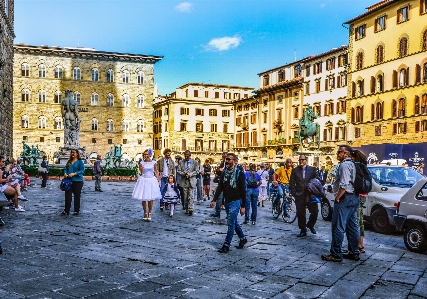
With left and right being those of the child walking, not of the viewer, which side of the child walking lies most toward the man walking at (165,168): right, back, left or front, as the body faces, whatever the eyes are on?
back

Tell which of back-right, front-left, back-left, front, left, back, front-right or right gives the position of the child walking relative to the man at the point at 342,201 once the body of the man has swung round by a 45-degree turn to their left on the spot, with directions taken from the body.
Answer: right

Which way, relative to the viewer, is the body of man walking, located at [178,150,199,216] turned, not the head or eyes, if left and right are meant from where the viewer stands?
facing the viewer

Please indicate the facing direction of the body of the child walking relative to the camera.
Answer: toward the camera

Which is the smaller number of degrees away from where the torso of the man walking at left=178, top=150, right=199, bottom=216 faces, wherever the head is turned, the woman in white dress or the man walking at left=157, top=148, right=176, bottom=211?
the woman in white dress

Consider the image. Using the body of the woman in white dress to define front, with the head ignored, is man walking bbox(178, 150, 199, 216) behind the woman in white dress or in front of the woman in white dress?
behind

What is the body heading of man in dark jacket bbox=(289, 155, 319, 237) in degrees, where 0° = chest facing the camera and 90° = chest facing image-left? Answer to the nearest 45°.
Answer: approximately 0°

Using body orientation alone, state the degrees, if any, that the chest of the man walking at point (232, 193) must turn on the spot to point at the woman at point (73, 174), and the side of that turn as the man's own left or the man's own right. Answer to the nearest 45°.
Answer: approximately 90° to the man's own right

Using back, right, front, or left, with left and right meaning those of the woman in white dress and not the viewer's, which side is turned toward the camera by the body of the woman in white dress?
front

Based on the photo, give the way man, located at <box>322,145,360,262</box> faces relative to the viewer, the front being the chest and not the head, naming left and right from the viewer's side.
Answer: facing to the left of the viewer
